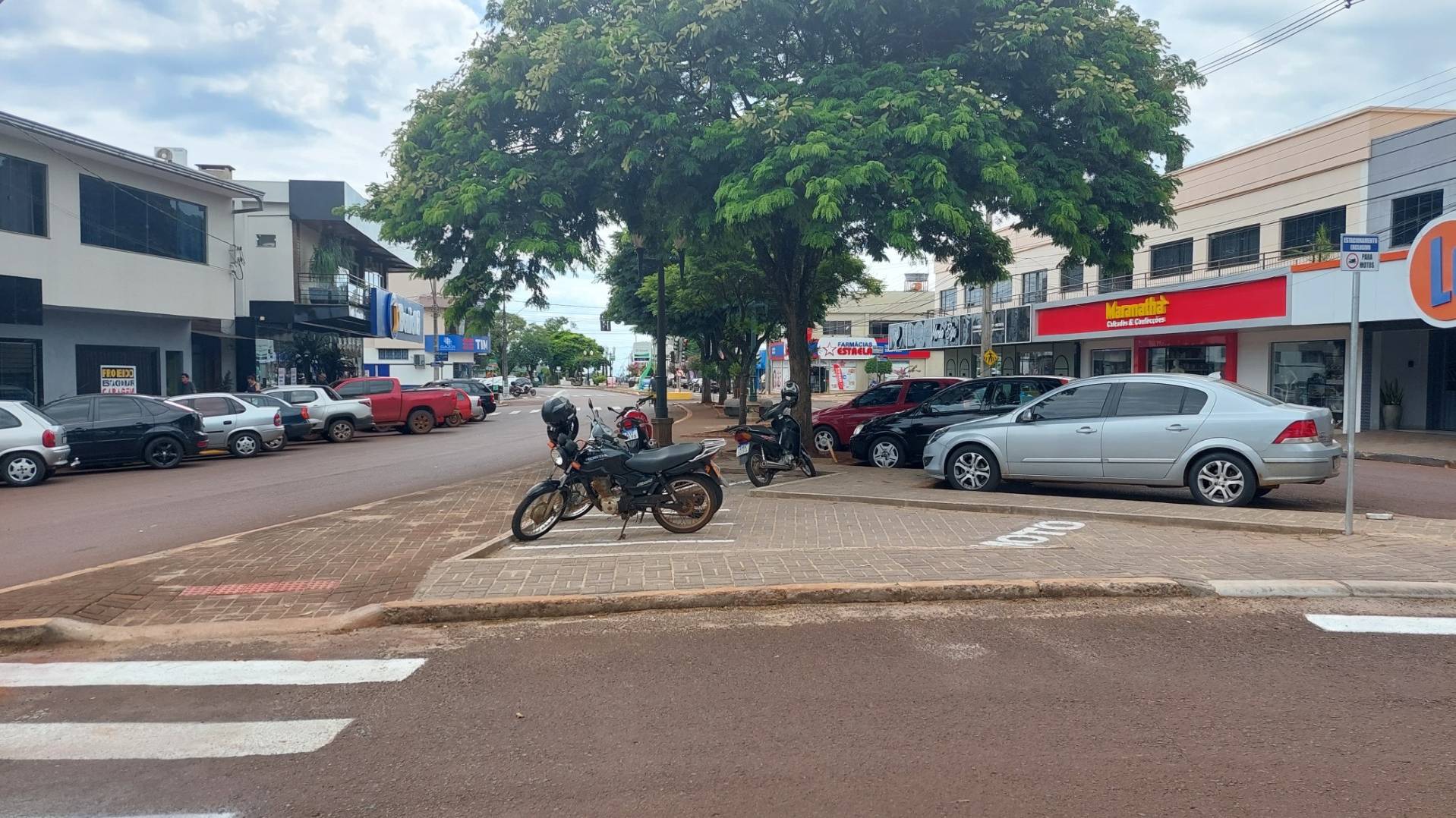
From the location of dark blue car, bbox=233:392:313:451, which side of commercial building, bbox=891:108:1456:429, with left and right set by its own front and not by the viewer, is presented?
front

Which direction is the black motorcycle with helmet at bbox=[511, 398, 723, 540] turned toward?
to the viewer's left

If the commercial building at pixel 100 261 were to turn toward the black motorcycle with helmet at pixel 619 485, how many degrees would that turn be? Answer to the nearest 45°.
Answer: approximately 45° to its right

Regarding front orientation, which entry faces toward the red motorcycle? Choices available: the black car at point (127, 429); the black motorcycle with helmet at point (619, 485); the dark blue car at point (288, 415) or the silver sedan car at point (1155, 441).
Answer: the silver sedan car

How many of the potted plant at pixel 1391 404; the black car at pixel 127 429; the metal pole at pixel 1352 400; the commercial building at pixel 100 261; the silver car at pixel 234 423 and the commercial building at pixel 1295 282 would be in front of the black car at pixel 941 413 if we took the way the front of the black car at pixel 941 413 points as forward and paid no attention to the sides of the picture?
3

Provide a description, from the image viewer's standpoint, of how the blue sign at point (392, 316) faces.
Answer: facing the viewer and to the right of the viewer

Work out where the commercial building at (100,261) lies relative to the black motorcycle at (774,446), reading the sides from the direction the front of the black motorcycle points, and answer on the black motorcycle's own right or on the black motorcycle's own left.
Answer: on the black motorcycle's own left

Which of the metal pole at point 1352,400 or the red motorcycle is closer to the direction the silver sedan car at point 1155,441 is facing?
the red motorcycle

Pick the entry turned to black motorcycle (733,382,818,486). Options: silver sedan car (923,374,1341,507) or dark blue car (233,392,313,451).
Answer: the silver sedan car

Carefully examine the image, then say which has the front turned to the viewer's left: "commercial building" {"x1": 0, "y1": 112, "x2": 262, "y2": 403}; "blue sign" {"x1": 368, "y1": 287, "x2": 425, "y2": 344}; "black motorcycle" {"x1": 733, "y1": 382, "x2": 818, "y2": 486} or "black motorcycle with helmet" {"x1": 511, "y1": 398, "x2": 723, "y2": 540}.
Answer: the black motorcycle with helmet
